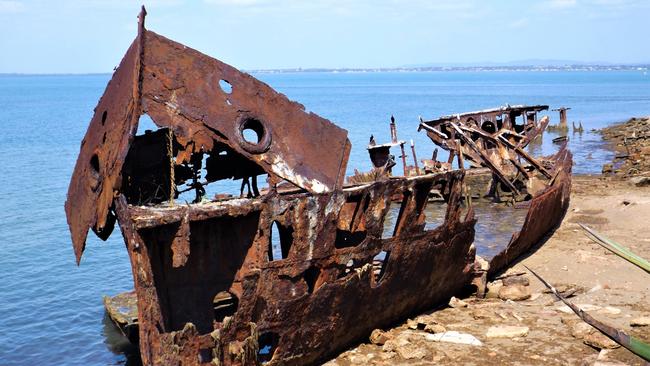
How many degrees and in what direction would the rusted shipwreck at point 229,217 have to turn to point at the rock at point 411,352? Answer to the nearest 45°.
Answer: approximately 135° to its left

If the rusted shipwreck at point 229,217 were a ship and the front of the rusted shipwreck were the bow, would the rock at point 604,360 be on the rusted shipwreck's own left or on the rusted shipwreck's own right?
on the rusted shipwreck's own left

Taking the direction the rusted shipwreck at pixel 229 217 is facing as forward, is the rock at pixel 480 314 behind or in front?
behind

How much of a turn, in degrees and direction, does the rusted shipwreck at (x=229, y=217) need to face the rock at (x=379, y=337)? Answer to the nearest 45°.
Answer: approximately 90° to its left

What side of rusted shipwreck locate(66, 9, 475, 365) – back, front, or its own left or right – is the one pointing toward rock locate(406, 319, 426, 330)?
left

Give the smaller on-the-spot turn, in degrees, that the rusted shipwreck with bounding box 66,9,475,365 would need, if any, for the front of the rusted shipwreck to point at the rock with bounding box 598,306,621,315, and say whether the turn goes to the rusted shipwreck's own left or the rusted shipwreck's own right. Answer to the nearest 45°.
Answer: approximately 135° to the rusted shipwreck's own left

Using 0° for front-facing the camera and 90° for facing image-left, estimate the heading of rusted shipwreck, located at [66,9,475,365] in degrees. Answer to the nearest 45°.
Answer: approximately 45°

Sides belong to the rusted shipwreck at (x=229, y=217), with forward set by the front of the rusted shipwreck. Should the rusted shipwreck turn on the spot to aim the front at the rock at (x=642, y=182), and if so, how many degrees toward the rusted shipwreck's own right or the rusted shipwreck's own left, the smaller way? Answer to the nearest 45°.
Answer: approximately 180°

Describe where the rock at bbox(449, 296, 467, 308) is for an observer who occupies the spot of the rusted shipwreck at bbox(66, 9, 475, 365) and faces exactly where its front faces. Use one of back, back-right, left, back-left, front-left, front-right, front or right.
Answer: back

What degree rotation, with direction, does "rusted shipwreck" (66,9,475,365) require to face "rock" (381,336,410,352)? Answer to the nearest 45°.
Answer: approximately 135° to its left

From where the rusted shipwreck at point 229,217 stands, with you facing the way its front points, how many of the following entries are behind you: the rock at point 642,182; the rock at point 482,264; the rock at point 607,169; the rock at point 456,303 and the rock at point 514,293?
5
